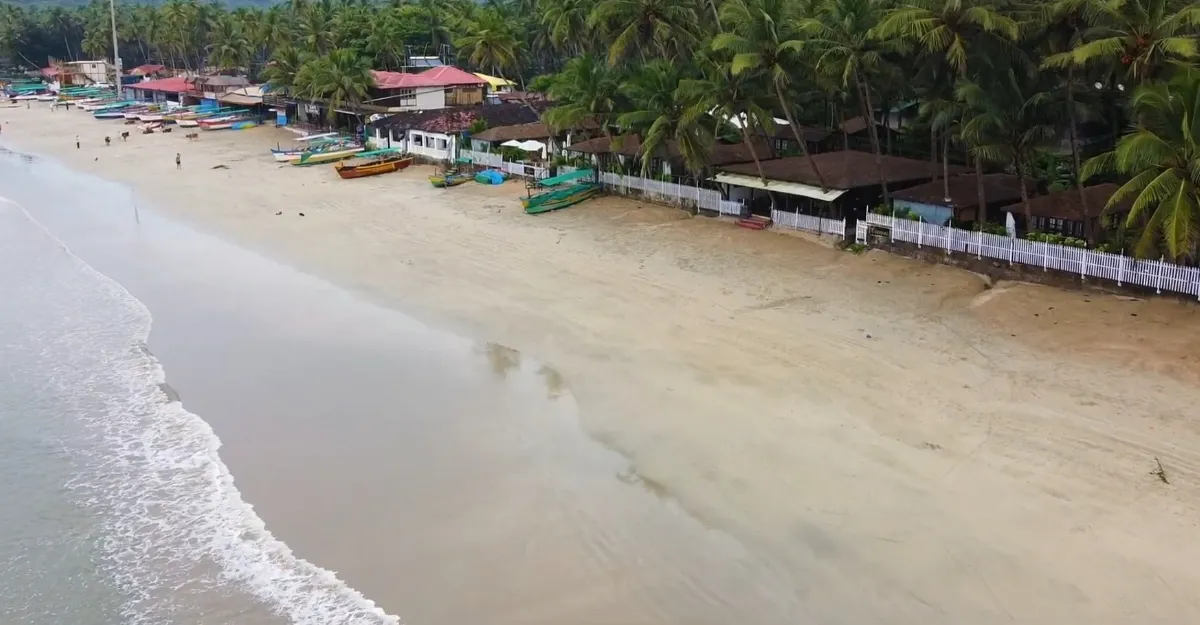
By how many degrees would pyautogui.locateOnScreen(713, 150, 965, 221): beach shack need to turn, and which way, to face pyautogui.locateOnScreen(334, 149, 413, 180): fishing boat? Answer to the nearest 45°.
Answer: approximately 90° to its right

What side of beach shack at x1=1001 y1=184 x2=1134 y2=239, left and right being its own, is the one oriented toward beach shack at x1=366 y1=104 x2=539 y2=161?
right

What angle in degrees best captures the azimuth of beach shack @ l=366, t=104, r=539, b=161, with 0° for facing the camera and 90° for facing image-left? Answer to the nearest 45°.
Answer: approximately 45°

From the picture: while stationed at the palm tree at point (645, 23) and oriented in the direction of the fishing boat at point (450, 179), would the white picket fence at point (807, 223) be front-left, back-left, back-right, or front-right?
back-left

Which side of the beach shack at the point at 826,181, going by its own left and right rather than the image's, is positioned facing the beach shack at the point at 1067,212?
left

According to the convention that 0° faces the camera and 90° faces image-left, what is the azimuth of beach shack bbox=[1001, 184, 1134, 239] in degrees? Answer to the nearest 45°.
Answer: approximately 45°

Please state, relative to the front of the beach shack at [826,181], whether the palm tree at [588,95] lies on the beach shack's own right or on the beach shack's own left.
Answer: on the beach shack's own right

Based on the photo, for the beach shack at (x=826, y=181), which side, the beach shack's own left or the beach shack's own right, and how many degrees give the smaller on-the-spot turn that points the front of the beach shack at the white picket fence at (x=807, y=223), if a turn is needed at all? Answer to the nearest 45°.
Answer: approximately 45° to the beach shack's own left
